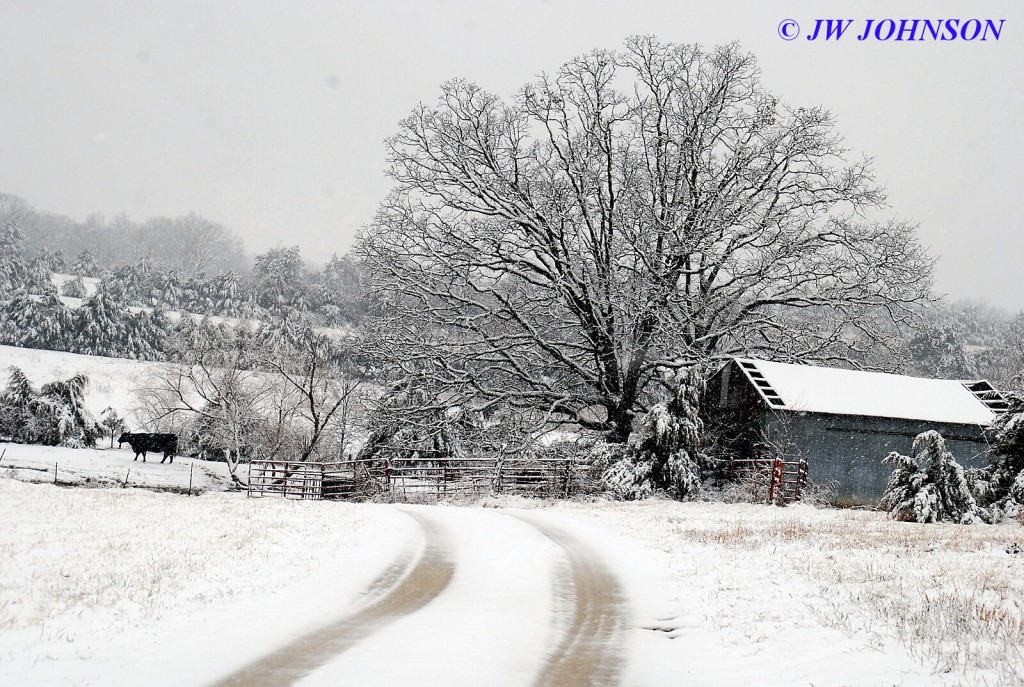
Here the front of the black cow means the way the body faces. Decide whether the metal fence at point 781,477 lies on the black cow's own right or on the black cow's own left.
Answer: on the black cow's own left

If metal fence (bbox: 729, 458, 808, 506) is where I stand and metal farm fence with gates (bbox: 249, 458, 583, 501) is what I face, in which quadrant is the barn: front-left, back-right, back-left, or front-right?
back-right

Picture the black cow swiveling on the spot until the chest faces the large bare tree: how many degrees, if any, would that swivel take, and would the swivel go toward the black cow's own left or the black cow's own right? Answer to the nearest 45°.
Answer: approximately 135° to the black cow's own left

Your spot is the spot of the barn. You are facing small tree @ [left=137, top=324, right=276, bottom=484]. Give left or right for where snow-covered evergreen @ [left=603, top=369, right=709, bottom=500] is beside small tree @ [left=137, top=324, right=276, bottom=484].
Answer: left

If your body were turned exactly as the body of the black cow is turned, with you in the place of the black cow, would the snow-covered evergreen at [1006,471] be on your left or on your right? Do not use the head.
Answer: on your left

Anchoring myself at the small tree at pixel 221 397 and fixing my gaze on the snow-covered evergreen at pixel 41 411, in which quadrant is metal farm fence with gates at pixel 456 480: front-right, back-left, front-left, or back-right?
back-left

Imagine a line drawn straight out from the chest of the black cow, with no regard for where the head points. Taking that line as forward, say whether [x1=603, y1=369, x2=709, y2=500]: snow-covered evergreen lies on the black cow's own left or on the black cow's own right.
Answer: on the black cow's own left

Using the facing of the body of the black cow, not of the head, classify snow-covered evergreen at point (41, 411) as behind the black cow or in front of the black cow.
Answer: in front

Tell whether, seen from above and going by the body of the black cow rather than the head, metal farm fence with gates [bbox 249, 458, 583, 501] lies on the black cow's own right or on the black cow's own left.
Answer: on the black cow's own left

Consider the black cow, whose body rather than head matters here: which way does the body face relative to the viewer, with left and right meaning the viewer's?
facing to the left of the viewer
